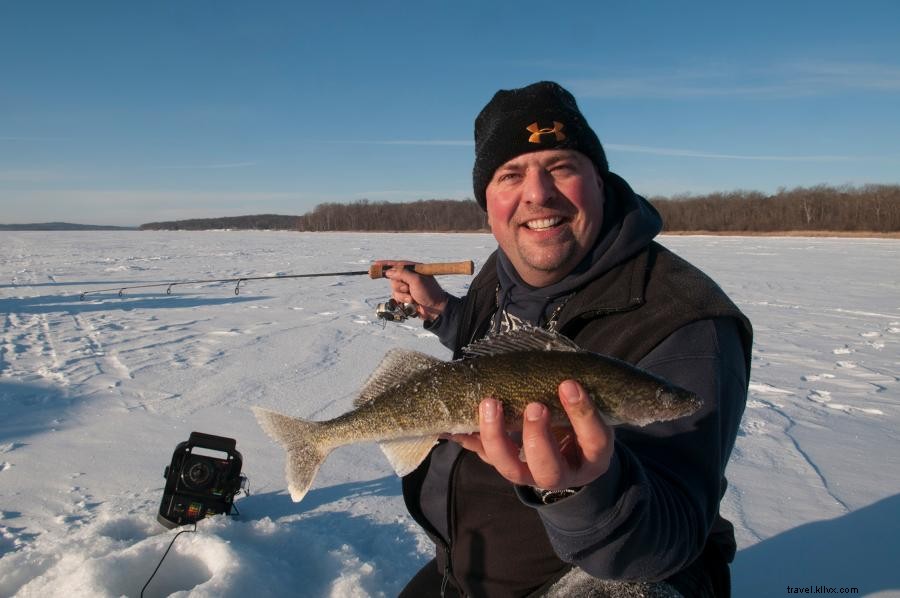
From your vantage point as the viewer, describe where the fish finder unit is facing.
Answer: facing the viewer

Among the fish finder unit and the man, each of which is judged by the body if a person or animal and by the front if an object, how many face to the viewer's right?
0

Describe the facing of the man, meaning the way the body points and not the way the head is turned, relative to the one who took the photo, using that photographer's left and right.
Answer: facing the viewer and to the left of the viewer

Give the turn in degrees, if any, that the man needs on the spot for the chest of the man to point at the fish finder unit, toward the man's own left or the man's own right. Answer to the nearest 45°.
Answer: approximately 45° to the man's own right

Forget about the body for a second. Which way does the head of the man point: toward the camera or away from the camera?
toward the camera

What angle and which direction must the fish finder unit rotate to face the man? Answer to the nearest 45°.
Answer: approximately 45° to its left
